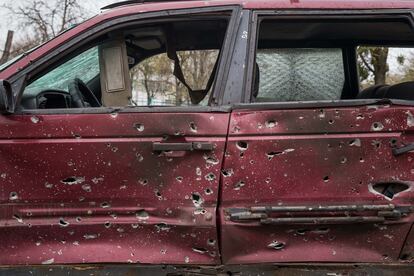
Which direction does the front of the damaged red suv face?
to the viewer's left
